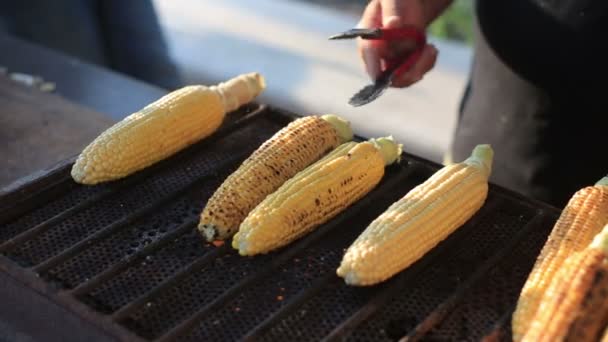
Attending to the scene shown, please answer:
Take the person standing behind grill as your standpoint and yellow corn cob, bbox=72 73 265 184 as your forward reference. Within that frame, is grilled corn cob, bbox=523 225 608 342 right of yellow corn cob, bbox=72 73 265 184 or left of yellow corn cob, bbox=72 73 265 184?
left

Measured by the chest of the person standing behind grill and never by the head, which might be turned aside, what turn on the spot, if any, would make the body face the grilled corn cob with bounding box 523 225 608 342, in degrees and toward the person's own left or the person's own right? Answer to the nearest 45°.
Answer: approximately 45° to the person's own left

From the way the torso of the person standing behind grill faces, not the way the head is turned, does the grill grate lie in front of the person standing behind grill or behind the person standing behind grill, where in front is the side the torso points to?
in front

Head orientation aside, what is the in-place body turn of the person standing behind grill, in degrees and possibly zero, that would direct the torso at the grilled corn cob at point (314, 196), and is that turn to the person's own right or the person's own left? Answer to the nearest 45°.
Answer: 0° — they already face it

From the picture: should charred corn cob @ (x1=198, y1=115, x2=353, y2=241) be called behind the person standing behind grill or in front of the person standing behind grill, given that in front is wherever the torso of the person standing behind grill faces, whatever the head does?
in front

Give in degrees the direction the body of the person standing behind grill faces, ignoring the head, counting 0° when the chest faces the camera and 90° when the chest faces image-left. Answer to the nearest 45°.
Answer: approximately 45°
